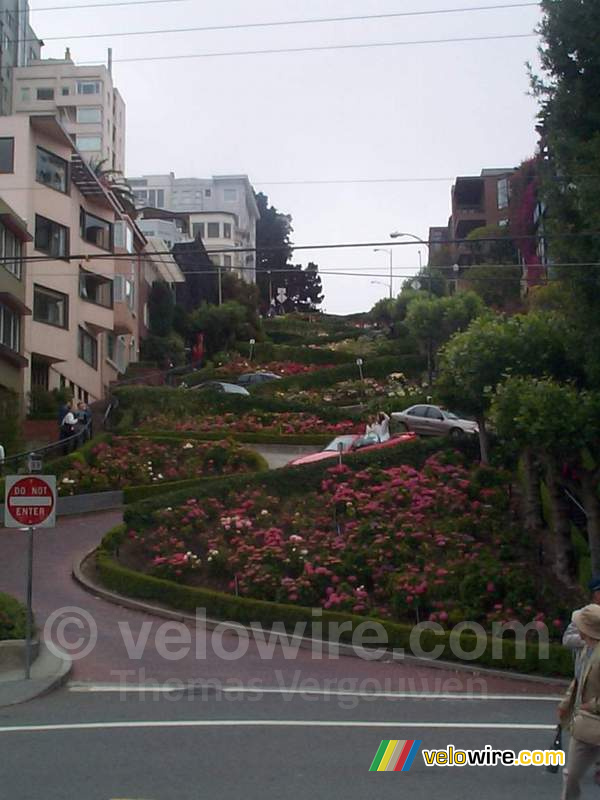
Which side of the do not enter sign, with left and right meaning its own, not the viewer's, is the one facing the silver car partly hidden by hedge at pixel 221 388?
back

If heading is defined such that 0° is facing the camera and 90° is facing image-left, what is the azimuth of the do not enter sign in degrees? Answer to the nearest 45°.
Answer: approximately 0°

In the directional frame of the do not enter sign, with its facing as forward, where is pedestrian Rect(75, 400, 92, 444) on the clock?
The pedestrian is roughly at 6 o'clock from the do not enter sign.

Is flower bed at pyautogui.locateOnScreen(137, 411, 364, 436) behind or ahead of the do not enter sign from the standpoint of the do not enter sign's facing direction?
behind

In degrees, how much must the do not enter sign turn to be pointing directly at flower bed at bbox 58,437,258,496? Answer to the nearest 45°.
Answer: approximately 180°

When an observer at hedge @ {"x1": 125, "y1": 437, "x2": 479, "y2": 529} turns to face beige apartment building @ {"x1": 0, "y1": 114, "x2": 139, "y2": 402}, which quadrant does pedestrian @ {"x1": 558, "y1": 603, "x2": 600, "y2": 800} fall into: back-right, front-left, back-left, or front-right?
back-left

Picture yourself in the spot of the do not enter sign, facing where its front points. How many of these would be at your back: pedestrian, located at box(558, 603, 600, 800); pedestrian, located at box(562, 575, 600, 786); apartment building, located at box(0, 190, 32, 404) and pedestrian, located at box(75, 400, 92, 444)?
2

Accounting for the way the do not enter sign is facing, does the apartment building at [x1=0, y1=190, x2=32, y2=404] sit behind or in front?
behind

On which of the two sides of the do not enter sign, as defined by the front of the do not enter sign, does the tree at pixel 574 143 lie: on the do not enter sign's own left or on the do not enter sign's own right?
on the do not enter sign's own left

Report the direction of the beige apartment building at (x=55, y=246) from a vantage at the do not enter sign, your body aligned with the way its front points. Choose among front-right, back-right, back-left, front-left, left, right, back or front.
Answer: back

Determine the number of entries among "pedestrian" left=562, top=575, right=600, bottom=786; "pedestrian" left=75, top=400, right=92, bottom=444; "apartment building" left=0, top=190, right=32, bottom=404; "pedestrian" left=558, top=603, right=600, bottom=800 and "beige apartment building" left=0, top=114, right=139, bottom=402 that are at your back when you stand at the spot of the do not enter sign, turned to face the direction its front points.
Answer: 3

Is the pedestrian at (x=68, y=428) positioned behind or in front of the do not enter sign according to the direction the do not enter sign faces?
behind

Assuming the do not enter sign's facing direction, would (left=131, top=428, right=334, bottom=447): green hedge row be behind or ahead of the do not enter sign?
behind

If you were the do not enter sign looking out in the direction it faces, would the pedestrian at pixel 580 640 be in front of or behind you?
in front
